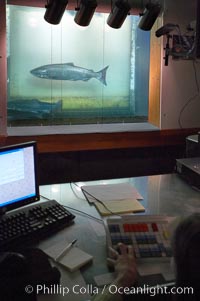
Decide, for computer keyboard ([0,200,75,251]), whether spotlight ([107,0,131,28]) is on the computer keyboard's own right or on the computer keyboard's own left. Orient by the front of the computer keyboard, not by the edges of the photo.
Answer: on the computer keyboard's own left

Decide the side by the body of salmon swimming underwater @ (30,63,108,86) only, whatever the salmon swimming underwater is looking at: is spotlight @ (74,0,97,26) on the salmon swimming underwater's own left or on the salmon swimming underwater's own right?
on the salmon swimming underwater's own left

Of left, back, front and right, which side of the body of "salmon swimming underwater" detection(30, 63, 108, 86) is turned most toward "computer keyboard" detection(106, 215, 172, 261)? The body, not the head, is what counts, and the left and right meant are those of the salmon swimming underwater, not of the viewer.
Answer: left

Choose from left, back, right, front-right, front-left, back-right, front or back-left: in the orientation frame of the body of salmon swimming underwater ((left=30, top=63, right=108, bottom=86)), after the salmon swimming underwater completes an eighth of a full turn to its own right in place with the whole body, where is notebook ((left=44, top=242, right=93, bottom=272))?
back-left

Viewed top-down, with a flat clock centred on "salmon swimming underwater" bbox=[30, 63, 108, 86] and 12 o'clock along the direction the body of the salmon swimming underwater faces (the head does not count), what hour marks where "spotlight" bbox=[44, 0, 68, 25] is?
The spotlight is roughly at 9 o'clock from the salmon swimming underwater.

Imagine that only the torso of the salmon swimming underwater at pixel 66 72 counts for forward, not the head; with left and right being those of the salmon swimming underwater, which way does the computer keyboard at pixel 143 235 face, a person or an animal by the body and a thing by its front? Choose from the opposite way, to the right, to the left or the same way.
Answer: to the left

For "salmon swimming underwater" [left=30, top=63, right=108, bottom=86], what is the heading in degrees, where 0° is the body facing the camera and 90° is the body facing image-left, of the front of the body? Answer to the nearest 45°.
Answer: approximately 90°

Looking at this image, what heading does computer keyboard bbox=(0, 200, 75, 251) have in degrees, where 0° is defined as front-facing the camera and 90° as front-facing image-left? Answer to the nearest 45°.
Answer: approximately 315°

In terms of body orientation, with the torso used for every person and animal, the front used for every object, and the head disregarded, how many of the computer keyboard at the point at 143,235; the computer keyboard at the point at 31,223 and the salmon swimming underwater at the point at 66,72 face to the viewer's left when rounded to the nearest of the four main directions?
1
